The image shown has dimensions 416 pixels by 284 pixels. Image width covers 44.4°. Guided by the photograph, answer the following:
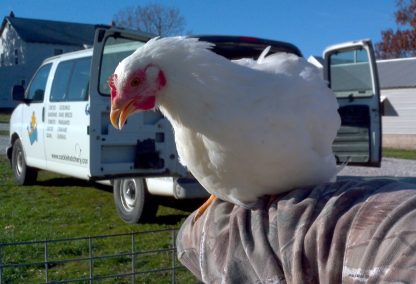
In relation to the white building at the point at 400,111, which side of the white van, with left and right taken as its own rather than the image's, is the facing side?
right

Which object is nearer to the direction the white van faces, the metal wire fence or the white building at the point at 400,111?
the white building

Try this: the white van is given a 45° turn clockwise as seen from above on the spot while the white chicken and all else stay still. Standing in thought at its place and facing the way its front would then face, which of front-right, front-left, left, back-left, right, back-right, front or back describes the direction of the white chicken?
back

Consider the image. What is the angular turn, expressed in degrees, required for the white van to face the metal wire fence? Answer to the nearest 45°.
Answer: approximately 135° to its left

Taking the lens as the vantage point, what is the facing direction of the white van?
facing away from the viewer and to the left of the viewer

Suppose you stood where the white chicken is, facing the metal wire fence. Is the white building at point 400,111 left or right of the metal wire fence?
right
